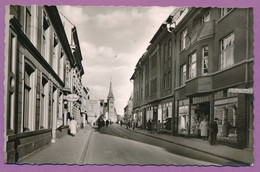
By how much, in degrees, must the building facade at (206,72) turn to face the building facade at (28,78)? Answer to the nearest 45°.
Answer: approximately 45° to its right

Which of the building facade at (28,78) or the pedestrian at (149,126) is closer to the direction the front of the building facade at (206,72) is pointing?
the building facade

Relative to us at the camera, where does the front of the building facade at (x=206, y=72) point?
facing the viewer and to the left of the viewer
